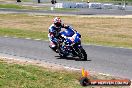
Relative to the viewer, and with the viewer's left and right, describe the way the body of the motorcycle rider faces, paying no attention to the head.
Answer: facing the viewer and to the right of the viewer
